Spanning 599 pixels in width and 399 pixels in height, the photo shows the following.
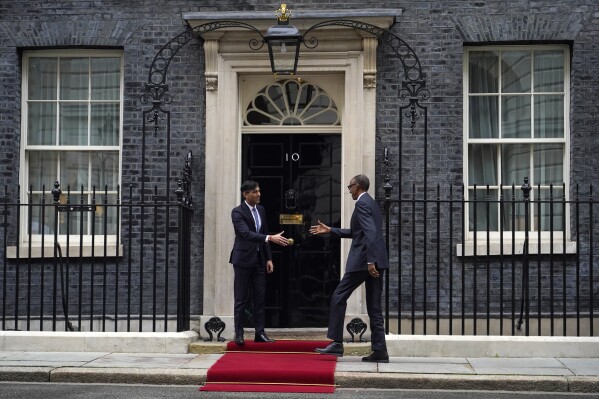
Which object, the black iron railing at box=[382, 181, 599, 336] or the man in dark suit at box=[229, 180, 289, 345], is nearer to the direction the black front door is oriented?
the man in dark suit

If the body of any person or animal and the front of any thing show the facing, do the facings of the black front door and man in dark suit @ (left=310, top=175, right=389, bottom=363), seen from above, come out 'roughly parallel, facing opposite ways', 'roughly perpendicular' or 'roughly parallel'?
roughly perpendicular

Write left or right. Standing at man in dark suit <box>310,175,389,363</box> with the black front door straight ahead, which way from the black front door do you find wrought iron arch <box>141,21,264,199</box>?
left

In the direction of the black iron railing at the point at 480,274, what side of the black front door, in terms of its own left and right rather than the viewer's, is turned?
left

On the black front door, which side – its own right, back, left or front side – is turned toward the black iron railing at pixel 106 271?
right

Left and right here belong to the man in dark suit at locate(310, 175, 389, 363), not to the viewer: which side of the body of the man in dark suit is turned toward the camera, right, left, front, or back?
left

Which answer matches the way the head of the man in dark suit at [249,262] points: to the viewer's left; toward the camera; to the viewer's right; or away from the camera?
to the viewer's right

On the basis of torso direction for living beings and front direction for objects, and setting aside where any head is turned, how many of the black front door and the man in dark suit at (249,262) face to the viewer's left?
0

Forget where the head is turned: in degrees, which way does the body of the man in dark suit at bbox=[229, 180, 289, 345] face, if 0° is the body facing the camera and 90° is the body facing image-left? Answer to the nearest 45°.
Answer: approximately 315°

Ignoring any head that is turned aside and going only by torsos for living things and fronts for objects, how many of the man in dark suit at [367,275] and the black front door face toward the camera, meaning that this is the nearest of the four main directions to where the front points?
1

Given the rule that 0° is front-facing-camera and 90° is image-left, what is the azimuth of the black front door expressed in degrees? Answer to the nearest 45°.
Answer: approximately 0°
